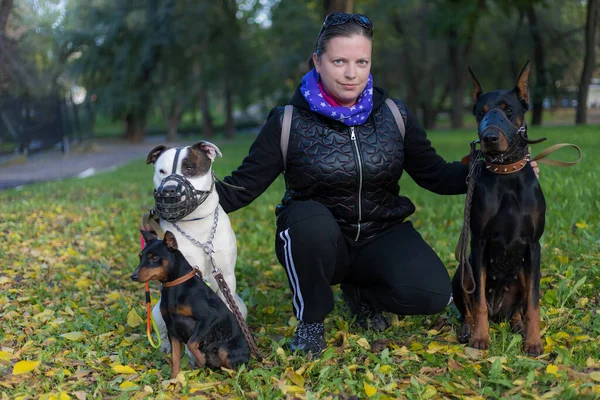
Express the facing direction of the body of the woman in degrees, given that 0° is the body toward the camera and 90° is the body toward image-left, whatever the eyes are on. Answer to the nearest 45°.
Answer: approximately 0°

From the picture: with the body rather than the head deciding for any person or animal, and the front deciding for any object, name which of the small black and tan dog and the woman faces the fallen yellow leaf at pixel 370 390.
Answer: the woman

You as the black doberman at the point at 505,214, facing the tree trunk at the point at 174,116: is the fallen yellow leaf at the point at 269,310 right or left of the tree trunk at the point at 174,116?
left

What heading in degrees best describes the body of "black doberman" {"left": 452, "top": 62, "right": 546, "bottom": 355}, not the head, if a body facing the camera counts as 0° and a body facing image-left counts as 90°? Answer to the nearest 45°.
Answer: approximately 0°

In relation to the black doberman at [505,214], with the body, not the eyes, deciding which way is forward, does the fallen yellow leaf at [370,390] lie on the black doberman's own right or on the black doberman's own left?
on the black doberman's own right

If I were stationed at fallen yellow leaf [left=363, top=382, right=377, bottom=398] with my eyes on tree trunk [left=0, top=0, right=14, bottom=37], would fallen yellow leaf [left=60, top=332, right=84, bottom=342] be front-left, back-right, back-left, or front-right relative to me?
front-left

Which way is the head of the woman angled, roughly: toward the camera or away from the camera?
toward the camera

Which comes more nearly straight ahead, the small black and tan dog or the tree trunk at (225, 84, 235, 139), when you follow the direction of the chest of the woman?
the small black and tan dog

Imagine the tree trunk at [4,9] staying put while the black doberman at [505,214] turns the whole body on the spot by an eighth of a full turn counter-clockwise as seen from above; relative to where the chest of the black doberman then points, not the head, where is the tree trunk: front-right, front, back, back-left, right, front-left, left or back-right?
back

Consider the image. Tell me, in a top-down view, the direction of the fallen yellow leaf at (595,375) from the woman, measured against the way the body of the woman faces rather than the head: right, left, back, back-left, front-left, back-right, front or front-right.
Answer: front-left

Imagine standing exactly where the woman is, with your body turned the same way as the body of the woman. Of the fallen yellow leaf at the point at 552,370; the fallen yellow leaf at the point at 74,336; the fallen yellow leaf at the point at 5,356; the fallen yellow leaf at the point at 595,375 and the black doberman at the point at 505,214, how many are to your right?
2

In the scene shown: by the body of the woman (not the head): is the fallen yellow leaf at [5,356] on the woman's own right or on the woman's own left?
on the woman's own right
